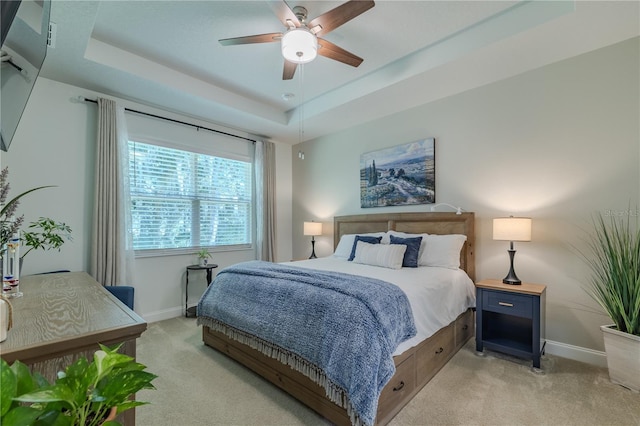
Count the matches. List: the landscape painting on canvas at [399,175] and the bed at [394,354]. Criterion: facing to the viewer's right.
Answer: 0

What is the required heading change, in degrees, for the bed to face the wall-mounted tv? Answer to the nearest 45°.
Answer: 0° — it already faces it

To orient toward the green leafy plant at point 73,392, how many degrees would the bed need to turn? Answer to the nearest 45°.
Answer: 0° — it already faces it

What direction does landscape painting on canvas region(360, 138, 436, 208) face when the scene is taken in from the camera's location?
facing the viewer and to the left of the viewer

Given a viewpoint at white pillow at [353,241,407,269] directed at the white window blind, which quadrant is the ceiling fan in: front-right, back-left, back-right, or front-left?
front-left

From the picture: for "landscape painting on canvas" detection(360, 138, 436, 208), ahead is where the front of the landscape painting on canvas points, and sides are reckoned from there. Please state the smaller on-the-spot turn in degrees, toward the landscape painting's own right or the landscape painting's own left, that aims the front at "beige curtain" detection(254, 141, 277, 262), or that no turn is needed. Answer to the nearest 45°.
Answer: approximately 45° to the landscape painting's own right

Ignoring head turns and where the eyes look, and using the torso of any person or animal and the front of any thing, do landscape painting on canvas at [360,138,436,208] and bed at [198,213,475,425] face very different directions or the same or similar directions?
same or similar directions

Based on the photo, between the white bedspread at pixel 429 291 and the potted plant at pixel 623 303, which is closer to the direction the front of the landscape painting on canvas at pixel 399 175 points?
the white bedspread

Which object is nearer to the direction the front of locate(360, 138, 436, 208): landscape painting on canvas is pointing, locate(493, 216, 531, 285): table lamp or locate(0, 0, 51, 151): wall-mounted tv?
the wall-mounted tv

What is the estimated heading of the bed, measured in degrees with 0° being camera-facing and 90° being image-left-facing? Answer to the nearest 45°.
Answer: approximately 45°

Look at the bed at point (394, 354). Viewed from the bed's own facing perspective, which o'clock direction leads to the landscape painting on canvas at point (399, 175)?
The landscape painting on canvas is roughly at 5 o'clock from the bed.

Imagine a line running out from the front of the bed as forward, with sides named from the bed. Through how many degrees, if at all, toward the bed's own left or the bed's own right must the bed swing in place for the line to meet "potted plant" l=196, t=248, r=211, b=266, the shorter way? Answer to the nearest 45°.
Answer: approximately 90° to the bed's own right

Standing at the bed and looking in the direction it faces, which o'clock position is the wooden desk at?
The wooden desk is roughly at 12 o'clock from the bed.

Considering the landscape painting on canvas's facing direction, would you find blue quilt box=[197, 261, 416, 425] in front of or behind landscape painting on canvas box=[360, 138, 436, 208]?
in front
